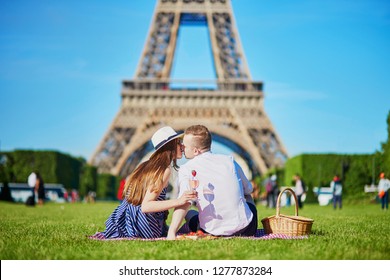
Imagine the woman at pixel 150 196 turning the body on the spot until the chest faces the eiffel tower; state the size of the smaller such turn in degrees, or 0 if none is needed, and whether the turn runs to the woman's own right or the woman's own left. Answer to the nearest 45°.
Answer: approximately 45° to the woman's own left

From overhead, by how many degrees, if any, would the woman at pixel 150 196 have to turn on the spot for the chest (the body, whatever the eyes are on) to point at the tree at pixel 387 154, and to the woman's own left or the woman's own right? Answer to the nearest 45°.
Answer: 0° — they already face it

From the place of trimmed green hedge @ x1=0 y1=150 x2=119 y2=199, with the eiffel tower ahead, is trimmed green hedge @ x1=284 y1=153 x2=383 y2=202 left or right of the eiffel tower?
right

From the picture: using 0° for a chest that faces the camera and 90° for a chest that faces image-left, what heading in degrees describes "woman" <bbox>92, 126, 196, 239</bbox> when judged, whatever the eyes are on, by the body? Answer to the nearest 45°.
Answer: approximately 225°

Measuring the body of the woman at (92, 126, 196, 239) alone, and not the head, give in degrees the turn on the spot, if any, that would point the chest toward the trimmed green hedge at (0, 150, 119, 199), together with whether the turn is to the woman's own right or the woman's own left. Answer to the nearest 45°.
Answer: approximately 45° to the woman's own left

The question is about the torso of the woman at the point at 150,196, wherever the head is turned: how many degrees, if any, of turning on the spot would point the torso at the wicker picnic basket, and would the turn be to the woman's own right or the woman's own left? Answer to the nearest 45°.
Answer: approximately 45° to the woman's own right

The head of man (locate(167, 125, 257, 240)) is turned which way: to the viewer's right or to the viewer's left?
to the viewer's left
